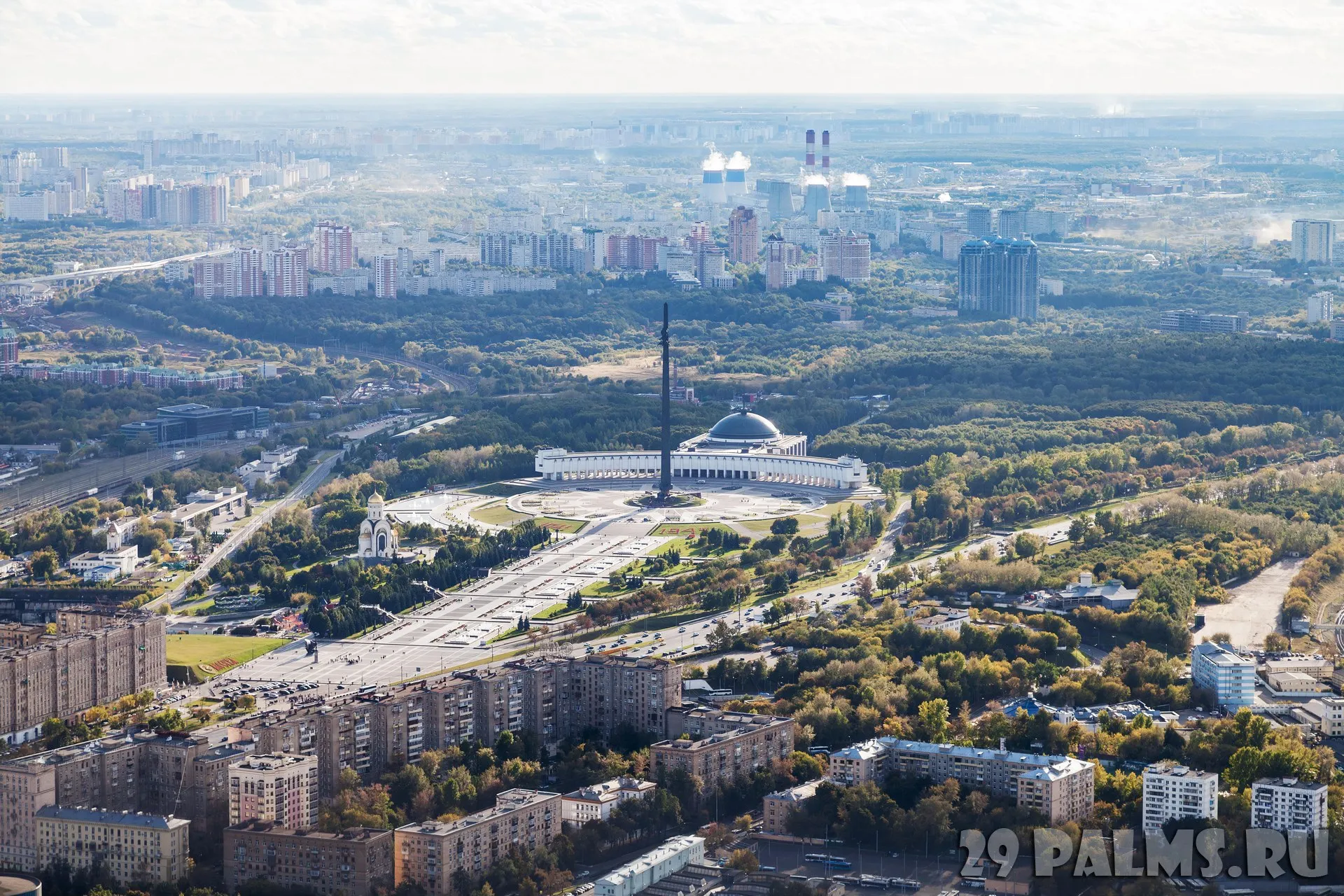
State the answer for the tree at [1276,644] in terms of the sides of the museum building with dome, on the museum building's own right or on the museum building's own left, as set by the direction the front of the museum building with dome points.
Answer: on the museum building's own left

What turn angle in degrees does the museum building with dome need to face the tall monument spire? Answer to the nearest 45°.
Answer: approximately 45° to its left

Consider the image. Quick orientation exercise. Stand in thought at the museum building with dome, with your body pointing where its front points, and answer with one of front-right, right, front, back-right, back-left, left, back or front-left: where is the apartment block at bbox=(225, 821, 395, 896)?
front-left

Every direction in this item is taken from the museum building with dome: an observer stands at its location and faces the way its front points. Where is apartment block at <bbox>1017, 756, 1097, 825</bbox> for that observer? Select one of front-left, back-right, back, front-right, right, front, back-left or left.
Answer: front-left

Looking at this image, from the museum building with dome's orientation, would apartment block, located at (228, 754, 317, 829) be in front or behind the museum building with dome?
in front

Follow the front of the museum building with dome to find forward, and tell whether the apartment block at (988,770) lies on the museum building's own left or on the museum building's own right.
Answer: on the museum building's own left

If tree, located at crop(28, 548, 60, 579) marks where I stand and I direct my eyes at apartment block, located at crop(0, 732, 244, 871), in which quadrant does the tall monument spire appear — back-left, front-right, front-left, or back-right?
back-left

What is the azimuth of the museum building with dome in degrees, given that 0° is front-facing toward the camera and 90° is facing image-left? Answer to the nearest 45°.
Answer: approximately 45°

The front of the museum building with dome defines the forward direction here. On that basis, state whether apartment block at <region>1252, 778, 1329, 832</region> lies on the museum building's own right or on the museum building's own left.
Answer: on the museum building's own left

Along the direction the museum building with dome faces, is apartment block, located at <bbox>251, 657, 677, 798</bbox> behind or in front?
in front
